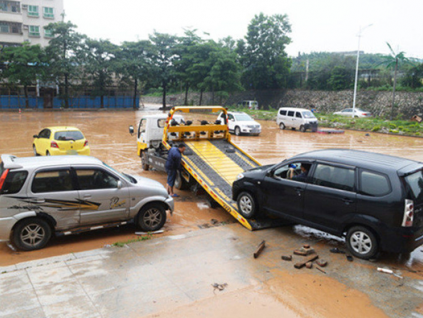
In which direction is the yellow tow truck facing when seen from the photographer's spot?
facing away from the viewer and to the left of the viewer

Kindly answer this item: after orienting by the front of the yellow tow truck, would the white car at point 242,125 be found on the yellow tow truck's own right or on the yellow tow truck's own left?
on the yellow tow truck's own right

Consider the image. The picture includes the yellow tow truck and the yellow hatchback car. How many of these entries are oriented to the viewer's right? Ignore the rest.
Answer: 0

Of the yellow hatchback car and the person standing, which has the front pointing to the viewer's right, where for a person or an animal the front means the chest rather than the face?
the person standing

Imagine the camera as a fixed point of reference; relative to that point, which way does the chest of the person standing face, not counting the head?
to the viewer's right

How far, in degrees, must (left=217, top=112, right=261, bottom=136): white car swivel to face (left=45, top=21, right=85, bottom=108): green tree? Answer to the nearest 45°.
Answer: approximately 180°

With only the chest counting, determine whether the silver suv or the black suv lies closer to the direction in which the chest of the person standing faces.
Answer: the black suv
